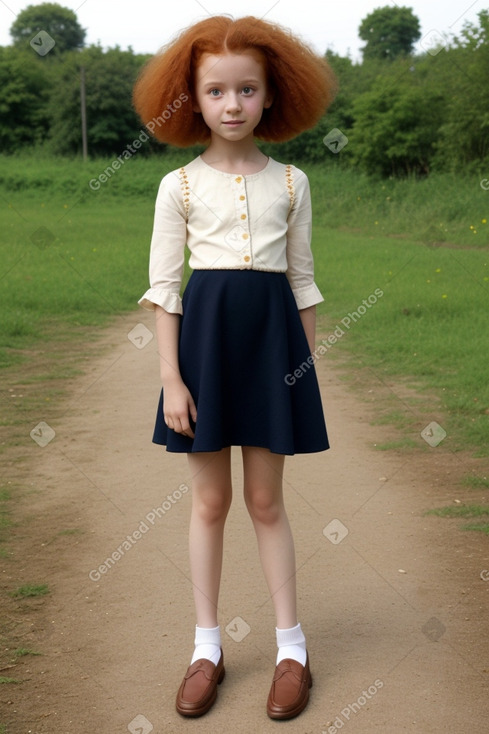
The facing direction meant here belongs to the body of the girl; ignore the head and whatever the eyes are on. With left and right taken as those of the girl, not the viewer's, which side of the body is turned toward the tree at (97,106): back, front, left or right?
back

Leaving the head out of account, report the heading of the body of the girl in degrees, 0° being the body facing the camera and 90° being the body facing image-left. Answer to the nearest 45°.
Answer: approximately 0°

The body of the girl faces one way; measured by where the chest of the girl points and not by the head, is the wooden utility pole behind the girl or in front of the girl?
behind

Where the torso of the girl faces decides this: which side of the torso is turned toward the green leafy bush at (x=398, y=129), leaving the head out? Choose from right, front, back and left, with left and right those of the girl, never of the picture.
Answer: back
